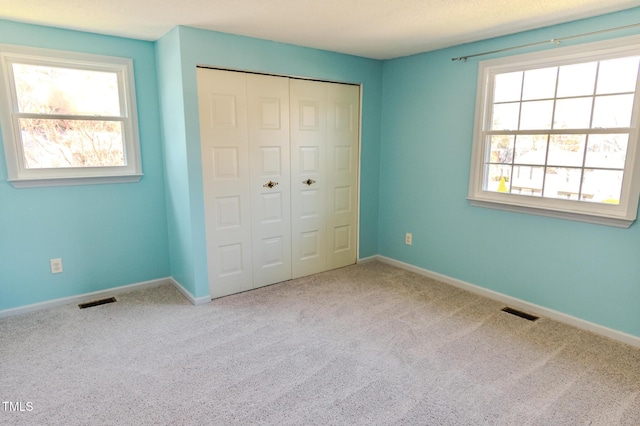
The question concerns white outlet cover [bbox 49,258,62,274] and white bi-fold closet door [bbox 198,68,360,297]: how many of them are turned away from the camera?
0

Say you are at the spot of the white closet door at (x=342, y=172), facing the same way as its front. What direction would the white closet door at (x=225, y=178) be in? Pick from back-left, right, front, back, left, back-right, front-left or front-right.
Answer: right

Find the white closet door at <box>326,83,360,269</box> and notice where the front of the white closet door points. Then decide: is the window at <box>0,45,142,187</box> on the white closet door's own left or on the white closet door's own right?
on the white closet door's own right

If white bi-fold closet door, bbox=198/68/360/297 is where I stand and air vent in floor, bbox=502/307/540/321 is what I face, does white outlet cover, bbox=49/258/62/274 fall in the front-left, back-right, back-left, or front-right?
back-right

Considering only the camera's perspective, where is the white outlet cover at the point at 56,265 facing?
facing the viewer

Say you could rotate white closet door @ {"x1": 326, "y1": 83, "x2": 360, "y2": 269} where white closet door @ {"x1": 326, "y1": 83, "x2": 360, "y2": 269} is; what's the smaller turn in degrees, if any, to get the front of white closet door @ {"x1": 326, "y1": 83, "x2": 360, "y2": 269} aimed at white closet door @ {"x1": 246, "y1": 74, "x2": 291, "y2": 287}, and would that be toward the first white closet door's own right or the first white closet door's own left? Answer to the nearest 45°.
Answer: approximately 90° to the first white closet door's own right

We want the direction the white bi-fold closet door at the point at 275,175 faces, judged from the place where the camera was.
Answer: facing the viewer and to the right of the viewer

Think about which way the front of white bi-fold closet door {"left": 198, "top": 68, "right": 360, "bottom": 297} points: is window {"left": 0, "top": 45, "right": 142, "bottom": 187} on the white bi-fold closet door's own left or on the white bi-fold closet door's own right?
on the white bi-fold closet door's own right
